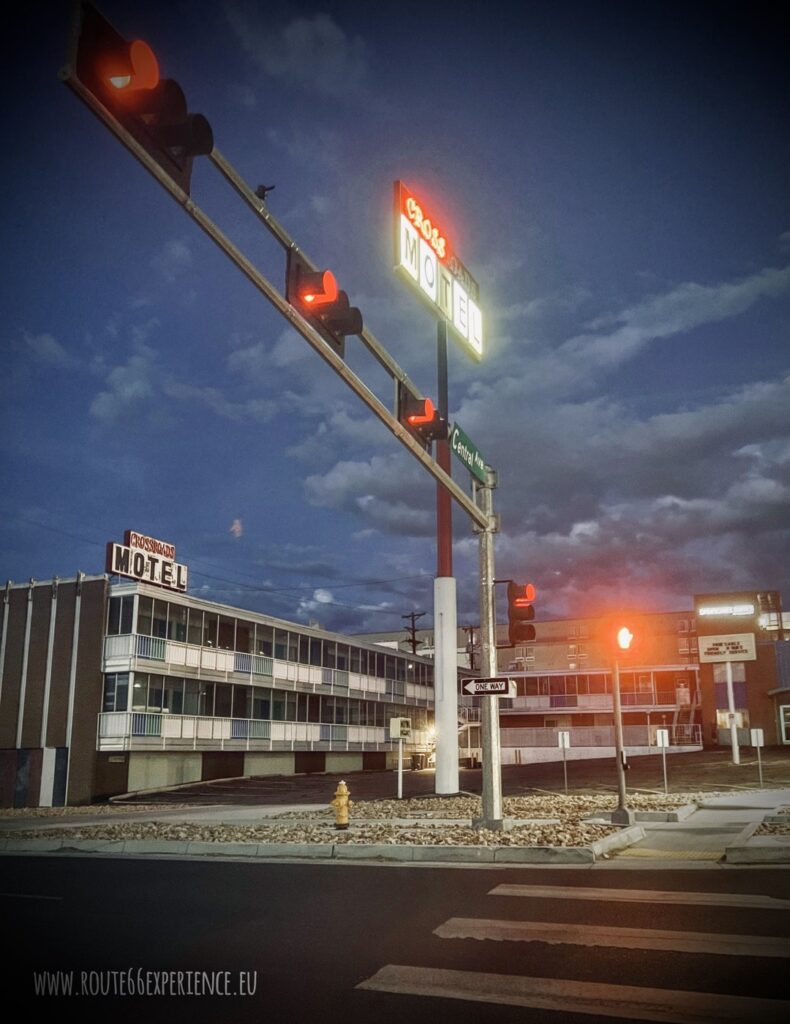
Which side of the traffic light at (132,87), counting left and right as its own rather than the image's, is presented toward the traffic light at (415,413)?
left

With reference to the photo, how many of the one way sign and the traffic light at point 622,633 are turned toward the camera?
2

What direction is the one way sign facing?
toward the camera

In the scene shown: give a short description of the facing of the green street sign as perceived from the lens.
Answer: facing the viewer and to the right of the viewer

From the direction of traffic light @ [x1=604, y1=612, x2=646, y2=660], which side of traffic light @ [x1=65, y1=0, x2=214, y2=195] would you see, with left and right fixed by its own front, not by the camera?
left

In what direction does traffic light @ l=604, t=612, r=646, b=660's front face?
toward the camera

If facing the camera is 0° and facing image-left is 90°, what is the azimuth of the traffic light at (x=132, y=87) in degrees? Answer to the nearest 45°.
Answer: approximately 315°
